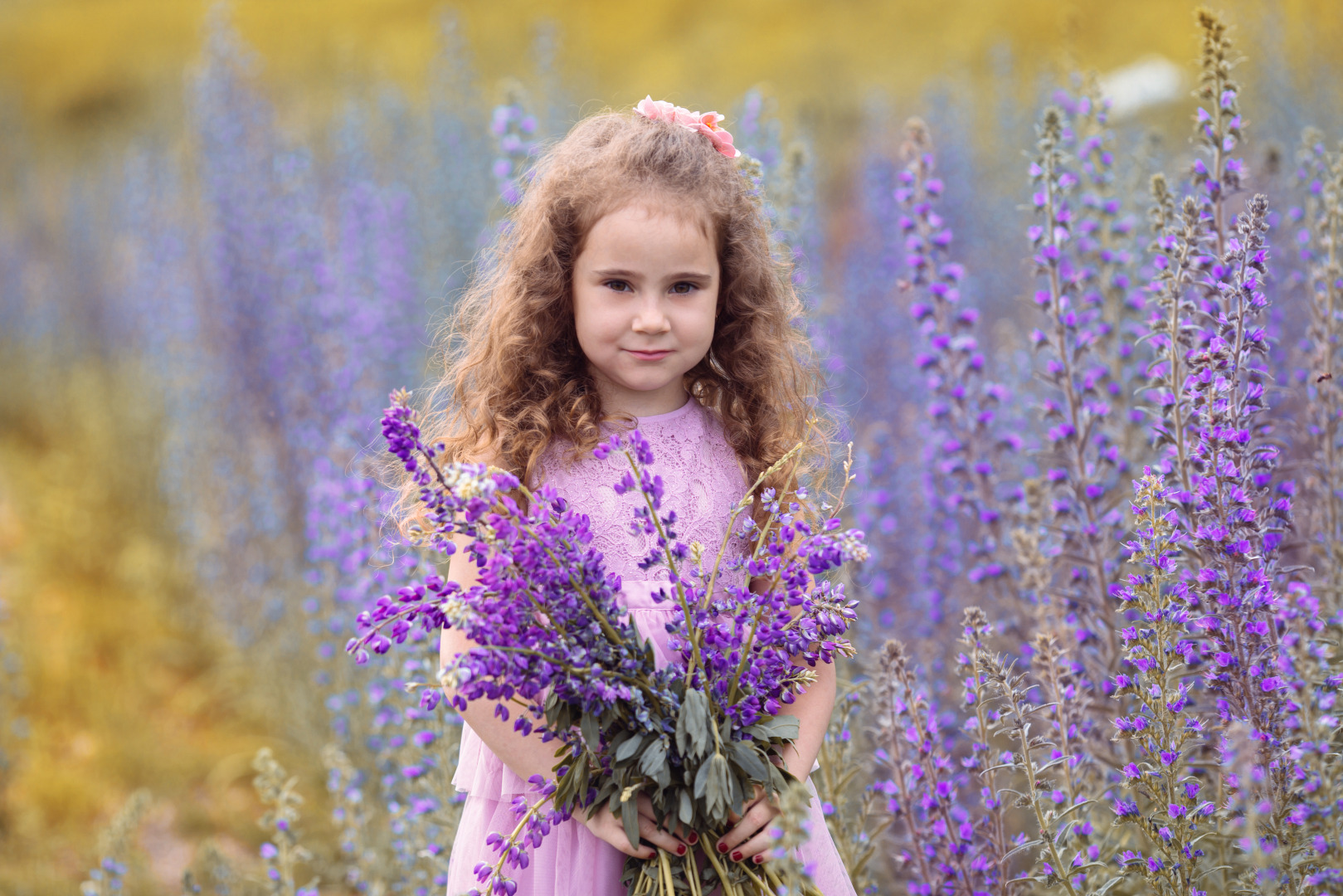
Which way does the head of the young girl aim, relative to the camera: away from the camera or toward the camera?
toward the camera

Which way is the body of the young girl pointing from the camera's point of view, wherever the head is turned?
toward the camera
